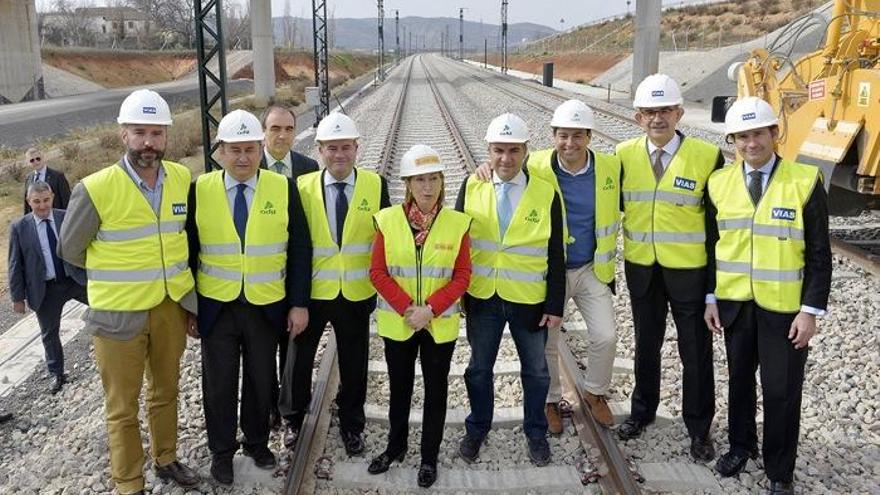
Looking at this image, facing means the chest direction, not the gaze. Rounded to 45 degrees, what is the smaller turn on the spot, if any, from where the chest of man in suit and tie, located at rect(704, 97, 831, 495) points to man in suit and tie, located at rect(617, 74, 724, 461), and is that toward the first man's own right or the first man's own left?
approximately 135° to the first man's own right

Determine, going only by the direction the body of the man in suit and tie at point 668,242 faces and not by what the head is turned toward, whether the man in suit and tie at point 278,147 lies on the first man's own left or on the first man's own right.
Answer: on the first man's own right

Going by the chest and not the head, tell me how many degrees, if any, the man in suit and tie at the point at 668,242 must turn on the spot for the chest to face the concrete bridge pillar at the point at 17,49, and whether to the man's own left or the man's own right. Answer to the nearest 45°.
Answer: approximately 135° to the man's own right

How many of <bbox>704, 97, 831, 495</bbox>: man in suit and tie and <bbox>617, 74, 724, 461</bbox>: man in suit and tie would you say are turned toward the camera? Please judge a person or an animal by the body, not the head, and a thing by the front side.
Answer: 2

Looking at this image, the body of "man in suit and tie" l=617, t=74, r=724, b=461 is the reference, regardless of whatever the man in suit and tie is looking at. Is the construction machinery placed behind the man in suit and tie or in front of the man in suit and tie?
behind

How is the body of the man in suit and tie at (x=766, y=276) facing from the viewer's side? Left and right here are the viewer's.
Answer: facing the viewer

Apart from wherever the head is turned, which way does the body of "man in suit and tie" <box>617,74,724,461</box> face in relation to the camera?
toward the camera

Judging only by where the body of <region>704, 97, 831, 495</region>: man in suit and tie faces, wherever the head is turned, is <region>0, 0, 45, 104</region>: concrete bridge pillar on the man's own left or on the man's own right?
on the man's own right
